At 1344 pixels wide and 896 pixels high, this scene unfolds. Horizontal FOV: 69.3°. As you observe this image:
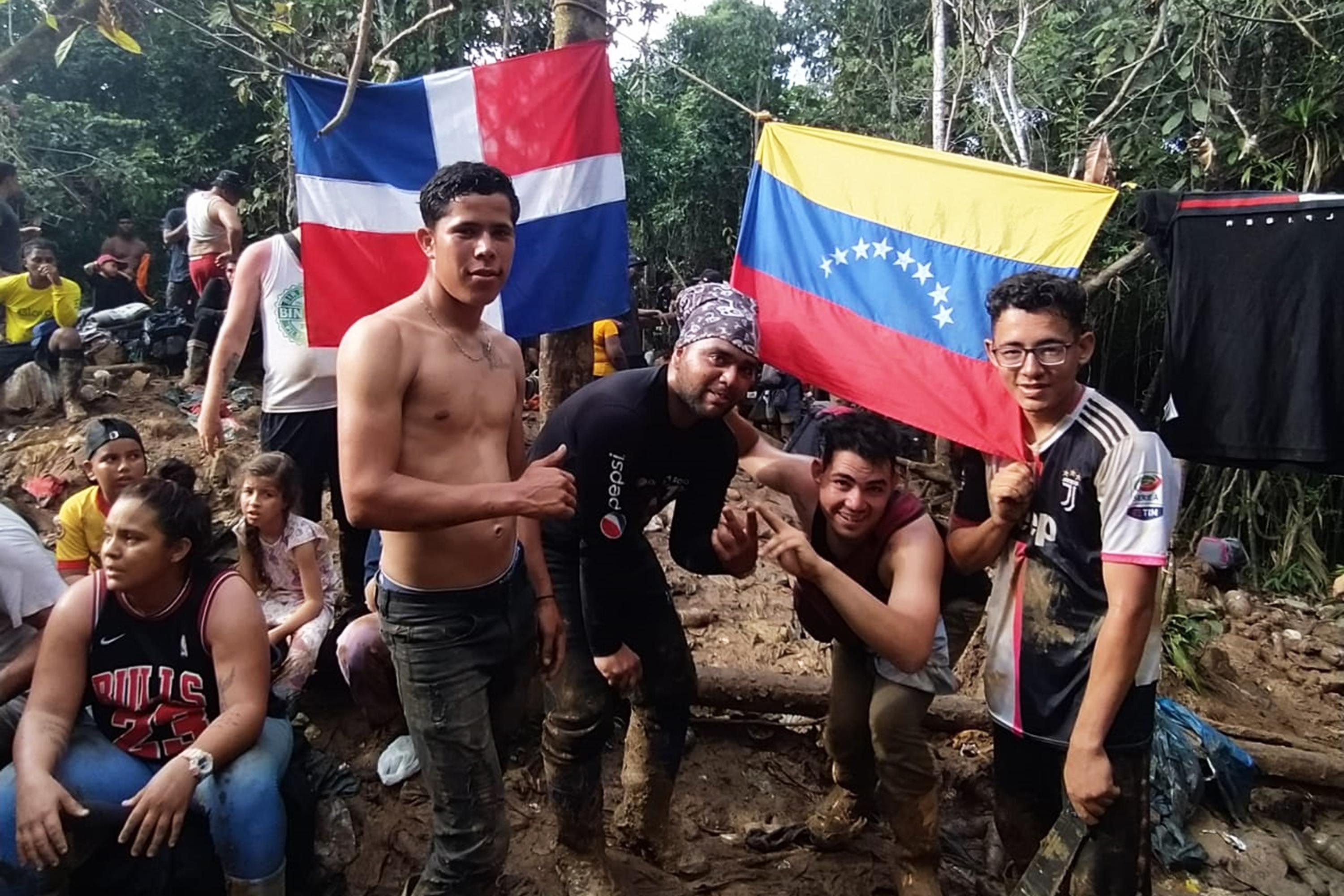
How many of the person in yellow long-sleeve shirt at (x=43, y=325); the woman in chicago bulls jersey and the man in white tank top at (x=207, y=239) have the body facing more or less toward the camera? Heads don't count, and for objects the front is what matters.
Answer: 2

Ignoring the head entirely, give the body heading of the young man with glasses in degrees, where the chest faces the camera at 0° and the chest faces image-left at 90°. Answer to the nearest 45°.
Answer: approximately 45°

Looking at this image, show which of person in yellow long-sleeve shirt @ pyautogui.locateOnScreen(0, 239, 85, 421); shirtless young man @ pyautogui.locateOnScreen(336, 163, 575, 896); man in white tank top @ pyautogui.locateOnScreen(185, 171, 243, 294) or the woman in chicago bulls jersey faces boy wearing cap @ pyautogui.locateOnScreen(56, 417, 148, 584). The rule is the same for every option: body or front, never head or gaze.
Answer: the person in yellow long-sleeve shirt

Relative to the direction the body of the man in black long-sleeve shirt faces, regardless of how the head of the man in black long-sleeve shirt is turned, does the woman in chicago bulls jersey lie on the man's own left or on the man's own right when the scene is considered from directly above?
on the man's own right

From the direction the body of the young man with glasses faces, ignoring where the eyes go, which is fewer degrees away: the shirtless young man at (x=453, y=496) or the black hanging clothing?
the shirtless young man

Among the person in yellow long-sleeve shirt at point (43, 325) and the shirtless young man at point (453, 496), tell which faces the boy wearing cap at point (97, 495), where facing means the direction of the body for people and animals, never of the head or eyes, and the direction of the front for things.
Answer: the person in yellow long-sleeve shirt

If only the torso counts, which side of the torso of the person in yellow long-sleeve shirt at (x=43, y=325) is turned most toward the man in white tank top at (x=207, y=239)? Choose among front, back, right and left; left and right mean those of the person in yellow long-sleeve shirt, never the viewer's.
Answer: left
